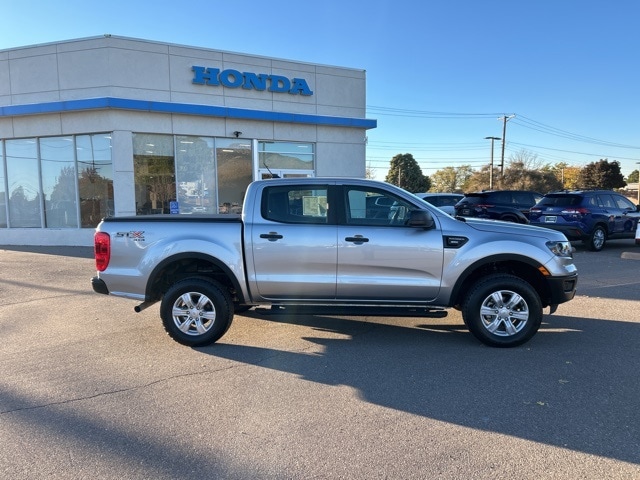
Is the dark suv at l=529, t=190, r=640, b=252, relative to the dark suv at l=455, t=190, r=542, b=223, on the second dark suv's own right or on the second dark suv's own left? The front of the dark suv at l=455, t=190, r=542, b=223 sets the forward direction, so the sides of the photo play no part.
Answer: on the second dark suv's own right

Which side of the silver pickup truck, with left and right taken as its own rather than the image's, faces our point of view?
right

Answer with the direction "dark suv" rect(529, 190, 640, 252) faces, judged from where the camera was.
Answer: facing away from the viewer and to the right of the viewer

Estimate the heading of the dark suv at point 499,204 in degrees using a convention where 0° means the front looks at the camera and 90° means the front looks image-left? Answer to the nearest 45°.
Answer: approximately 225°
